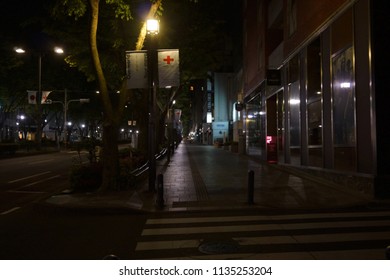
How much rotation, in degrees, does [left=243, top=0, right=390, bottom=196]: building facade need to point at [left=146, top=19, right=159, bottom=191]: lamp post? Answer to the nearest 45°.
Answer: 0° — it already faces it

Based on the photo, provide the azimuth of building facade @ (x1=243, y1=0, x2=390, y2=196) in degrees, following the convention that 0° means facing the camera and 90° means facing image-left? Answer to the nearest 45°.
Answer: approximately 45°

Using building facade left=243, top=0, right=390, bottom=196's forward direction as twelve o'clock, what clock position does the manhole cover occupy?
The manhole cover is roughly at 11 o'clock from the building facade.
